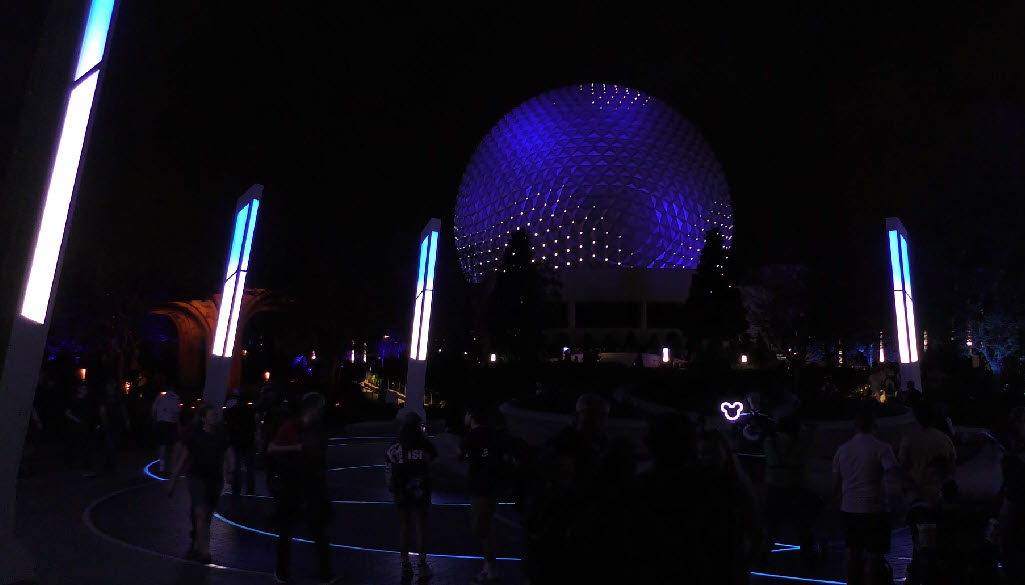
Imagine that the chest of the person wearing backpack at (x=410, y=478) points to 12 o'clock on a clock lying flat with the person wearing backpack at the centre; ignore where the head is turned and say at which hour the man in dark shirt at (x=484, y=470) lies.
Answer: The man in dark shirt is roughly at 4 o'clock from the person wearing backpack.

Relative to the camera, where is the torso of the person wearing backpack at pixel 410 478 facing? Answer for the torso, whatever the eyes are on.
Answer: away from the camera

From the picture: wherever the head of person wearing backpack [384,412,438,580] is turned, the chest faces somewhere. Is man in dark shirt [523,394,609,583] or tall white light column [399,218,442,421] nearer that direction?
the tall white light column
